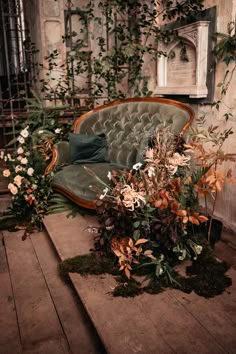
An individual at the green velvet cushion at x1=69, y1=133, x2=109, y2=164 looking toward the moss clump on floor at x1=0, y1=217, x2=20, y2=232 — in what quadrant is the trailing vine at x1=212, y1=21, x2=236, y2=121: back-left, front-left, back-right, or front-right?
back-left

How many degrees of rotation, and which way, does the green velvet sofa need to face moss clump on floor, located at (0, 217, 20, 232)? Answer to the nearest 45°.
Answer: approximately 45° to its right

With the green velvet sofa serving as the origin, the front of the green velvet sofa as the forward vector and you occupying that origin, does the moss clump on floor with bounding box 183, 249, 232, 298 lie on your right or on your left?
on your left

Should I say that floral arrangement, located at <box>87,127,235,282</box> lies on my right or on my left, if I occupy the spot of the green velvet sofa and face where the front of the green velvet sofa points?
on my left

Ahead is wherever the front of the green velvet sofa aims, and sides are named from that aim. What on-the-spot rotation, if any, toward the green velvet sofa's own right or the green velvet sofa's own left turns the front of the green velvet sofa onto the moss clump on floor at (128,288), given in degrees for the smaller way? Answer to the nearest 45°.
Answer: approximately 45° to the green velvet sofa's own left

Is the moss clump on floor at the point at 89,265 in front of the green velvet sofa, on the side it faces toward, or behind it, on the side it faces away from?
in front
